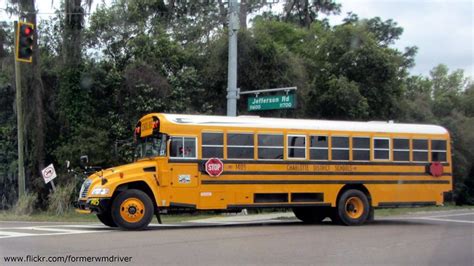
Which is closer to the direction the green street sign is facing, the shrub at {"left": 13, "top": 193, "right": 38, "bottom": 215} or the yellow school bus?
the yellow school bus

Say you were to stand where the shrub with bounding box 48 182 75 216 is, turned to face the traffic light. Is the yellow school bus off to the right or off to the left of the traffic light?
left

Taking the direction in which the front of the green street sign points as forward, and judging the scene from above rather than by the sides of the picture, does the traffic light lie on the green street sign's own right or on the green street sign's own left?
on the green street sign's own right

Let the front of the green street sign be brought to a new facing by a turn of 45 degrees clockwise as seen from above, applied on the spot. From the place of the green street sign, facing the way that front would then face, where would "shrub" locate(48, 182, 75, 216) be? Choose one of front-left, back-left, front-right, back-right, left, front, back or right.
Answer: front-right

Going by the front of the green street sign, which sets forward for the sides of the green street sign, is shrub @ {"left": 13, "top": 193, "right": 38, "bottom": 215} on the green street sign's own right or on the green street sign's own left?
on the green street sign's own right

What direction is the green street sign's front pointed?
toward the camera

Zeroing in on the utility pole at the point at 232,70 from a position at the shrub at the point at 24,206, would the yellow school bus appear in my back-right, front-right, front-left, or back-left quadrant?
front-right

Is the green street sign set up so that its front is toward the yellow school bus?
yes
